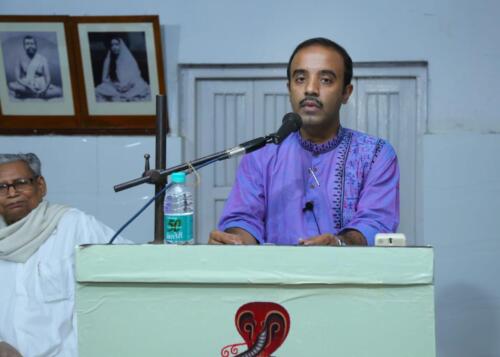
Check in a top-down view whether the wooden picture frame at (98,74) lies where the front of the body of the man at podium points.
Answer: no

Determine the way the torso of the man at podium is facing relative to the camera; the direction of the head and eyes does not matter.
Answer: toward the camera

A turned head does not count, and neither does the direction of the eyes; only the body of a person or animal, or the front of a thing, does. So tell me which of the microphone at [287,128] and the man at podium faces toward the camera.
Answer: the man at podium

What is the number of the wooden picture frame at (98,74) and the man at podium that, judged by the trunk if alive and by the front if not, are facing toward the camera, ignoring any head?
2

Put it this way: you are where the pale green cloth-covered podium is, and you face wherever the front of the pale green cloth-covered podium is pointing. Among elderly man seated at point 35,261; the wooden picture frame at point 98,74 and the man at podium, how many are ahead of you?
0

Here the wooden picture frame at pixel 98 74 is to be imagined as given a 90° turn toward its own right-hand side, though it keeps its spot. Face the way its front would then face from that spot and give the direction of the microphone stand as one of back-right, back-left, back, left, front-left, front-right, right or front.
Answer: left

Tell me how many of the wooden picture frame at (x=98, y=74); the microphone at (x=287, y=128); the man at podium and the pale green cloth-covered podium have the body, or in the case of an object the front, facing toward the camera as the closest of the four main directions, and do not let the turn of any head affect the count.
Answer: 3

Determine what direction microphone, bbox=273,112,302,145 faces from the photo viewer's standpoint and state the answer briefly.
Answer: facing away from the viewer and to the right of the viewer

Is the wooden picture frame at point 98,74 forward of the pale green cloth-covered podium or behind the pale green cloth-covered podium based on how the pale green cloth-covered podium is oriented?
behind

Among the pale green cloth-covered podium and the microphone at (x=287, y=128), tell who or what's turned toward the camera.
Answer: the pale green cloth-covered podium

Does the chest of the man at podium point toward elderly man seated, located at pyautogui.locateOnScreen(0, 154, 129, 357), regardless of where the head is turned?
no

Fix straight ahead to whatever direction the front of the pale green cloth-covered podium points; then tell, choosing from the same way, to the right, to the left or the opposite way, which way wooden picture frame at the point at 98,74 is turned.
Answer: the same way

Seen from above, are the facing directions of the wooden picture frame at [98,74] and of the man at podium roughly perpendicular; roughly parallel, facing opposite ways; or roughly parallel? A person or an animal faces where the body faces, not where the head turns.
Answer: roughly parallel

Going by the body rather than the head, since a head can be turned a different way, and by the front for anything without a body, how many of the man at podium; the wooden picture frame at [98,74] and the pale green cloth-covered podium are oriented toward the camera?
3
